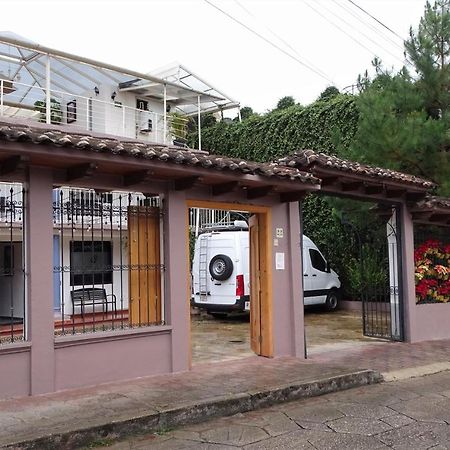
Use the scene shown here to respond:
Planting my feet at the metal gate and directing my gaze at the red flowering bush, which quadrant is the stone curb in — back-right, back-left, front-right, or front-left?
back-right

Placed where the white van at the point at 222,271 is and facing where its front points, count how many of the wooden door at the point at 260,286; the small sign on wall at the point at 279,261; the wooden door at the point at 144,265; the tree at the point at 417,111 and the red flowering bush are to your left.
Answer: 0

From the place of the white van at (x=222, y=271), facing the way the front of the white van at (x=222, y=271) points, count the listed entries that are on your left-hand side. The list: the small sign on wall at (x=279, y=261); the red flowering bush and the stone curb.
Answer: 0

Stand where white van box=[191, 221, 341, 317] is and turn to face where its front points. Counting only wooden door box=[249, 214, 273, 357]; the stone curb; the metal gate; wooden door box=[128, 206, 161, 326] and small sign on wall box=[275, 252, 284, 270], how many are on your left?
0

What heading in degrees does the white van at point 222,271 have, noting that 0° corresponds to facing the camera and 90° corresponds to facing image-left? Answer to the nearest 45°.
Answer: approximately 225°

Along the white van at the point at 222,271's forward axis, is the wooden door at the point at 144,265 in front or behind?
behind

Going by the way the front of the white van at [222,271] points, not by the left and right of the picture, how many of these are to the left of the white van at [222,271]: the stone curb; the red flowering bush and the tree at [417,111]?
0

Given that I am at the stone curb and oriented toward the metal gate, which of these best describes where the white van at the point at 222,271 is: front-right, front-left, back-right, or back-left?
front-left

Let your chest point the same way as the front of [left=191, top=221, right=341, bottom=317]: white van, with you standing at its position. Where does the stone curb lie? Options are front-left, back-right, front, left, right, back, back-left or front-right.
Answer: back-right

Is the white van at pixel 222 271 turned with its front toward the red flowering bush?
no

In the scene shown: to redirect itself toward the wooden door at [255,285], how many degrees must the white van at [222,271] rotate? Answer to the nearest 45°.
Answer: approximately 135° to its right

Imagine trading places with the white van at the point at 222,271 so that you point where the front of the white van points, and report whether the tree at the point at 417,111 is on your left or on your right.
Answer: on your right

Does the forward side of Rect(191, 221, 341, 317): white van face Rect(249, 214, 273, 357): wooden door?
no

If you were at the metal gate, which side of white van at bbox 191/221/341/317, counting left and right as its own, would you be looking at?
right

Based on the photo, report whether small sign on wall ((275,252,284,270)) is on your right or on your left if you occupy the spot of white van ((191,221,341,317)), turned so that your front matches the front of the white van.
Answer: on your right

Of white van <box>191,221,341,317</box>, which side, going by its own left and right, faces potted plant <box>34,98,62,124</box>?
left
